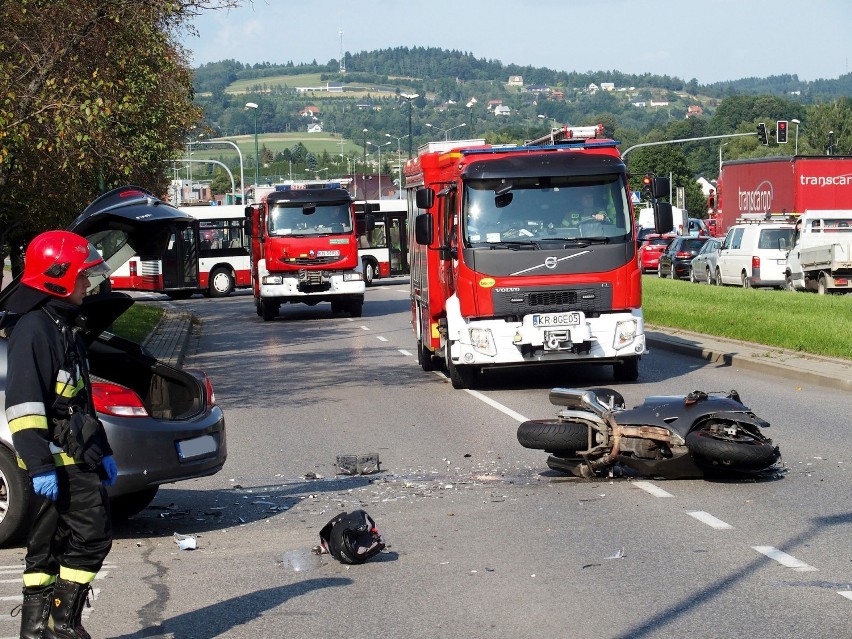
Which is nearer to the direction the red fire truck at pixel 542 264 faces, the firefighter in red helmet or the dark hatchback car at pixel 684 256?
the firefighter in red helmet

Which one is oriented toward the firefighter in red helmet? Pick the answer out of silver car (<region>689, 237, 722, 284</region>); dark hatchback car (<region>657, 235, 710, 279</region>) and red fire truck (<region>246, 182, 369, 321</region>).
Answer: the red fire truck

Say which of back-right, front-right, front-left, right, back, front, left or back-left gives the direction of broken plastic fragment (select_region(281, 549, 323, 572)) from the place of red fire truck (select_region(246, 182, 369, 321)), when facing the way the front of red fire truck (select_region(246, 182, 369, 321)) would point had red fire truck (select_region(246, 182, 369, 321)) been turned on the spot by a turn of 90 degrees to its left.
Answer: right

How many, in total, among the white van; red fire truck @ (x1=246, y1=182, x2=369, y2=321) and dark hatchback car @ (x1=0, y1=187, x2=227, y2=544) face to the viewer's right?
0

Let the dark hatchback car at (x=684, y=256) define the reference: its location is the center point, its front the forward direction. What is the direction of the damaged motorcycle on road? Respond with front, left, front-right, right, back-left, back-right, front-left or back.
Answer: back-left

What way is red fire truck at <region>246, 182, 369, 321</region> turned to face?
toward the camera

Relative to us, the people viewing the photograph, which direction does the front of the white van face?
facing away from the viewer and to the left of the viewer

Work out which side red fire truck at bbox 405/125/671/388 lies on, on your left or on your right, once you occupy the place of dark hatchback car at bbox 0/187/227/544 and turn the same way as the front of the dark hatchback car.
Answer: on your right

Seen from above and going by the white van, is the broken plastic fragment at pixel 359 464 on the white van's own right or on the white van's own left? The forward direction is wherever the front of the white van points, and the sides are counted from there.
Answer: on the white van's own left

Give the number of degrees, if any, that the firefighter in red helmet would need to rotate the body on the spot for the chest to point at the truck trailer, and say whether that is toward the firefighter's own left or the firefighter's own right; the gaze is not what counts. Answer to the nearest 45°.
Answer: approximately 45° to the firefighter's own left

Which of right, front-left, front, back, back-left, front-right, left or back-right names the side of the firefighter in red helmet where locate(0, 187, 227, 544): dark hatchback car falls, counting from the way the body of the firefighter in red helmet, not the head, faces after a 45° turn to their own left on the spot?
front-left

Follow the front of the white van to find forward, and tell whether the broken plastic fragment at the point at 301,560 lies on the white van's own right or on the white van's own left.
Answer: on the white van's own left

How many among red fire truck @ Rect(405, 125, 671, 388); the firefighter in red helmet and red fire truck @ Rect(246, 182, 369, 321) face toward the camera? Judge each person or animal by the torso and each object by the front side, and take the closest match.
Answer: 2

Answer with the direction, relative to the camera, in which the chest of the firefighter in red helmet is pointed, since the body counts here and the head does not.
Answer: to the viewer's right

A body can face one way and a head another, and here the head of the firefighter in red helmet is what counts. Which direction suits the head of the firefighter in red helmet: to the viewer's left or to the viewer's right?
to the viewer's right

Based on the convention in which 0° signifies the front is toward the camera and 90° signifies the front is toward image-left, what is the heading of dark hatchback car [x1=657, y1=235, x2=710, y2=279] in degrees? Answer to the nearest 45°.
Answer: approximately 135°

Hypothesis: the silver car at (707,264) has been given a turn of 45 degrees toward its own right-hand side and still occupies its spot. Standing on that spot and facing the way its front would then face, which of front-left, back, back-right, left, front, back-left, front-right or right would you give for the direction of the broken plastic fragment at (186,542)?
back
